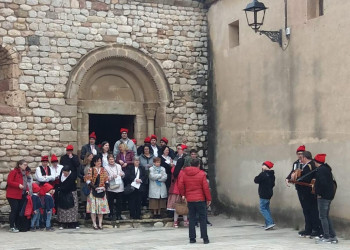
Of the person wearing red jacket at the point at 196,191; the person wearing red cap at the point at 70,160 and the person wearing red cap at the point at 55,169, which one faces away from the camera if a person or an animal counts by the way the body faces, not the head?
the person wearing red jacket at the point at 196,191

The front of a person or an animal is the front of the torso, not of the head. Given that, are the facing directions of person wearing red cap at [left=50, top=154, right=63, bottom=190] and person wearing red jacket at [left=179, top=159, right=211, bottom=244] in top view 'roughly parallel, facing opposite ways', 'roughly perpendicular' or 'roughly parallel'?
roughly parallel, facing opposite ways

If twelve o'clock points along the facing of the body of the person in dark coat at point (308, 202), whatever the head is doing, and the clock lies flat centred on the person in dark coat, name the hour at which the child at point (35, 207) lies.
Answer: The child is roughly at 12 o'clock from the person in dark coat.

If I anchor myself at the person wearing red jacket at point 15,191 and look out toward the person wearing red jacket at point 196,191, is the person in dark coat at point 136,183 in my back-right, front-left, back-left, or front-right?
front-left

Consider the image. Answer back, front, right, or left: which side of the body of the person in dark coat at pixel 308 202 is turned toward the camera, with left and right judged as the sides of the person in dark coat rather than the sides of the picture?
left

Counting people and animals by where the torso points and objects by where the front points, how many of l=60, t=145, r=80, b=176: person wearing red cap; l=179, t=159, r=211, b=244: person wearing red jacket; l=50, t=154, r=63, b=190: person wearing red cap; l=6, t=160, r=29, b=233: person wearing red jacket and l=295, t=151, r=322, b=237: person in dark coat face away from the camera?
1

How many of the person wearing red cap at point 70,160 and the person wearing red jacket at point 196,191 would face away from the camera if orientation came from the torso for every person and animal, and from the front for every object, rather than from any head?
1

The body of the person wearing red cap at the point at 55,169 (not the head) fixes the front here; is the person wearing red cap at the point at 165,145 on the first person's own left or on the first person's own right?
on the first person's own left

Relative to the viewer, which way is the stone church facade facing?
toward the camera

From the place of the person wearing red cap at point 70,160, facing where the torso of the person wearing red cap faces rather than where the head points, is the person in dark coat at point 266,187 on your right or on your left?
on your left

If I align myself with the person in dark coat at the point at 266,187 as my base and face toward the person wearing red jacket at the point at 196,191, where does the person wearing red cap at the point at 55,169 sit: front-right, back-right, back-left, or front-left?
front-right

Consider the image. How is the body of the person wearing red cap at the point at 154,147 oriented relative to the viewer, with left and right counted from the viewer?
facing the viewer
